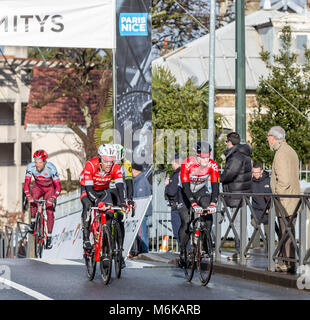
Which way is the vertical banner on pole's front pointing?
toward the camera

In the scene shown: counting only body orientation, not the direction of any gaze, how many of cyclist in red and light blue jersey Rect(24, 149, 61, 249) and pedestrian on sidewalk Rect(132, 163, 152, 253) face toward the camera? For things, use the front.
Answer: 1

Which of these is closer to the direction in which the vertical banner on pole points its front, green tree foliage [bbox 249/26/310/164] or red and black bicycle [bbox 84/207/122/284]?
the red and black bicycle

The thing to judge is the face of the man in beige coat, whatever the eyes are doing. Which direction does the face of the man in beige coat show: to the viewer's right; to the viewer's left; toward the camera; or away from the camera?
to the viewer's left

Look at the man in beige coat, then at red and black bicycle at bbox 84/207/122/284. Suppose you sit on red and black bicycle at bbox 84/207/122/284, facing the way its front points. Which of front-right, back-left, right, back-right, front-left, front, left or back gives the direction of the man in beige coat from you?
left

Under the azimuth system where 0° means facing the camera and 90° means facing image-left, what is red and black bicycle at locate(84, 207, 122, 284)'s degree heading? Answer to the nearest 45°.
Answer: approximately 0°

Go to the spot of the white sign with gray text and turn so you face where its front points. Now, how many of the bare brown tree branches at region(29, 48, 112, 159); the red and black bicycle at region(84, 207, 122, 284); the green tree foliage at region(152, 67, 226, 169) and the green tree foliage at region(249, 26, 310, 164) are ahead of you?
1

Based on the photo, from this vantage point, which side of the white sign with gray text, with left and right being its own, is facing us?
front

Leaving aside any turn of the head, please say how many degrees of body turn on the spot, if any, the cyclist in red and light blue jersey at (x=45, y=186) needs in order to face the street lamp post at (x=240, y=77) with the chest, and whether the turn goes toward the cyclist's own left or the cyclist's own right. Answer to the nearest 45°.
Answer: approximately 90° to the cyclist's own left

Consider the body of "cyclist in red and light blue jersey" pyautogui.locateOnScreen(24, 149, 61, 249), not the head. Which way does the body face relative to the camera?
toward the camera

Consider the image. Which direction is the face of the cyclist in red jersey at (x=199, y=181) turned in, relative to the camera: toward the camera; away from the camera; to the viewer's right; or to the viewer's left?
toward the camera

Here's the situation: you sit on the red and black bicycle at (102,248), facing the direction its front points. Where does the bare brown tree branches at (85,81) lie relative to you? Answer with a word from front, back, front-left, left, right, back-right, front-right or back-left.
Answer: back

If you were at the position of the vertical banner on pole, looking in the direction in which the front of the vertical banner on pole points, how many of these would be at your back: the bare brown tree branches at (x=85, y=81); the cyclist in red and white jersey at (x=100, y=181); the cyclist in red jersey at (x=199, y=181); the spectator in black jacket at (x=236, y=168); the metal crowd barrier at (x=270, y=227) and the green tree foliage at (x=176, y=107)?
2

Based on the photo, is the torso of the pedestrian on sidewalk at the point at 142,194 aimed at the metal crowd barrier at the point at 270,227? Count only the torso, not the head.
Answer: no

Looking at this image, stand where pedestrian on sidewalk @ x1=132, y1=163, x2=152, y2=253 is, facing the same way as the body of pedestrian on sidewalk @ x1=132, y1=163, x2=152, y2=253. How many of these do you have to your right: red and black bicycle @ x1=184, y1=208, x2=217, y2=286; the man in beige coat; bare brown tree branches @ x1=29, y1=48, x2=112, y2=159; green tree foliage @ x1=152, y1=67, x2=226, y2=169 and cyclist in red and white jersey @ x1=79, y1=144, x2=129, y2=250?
2
